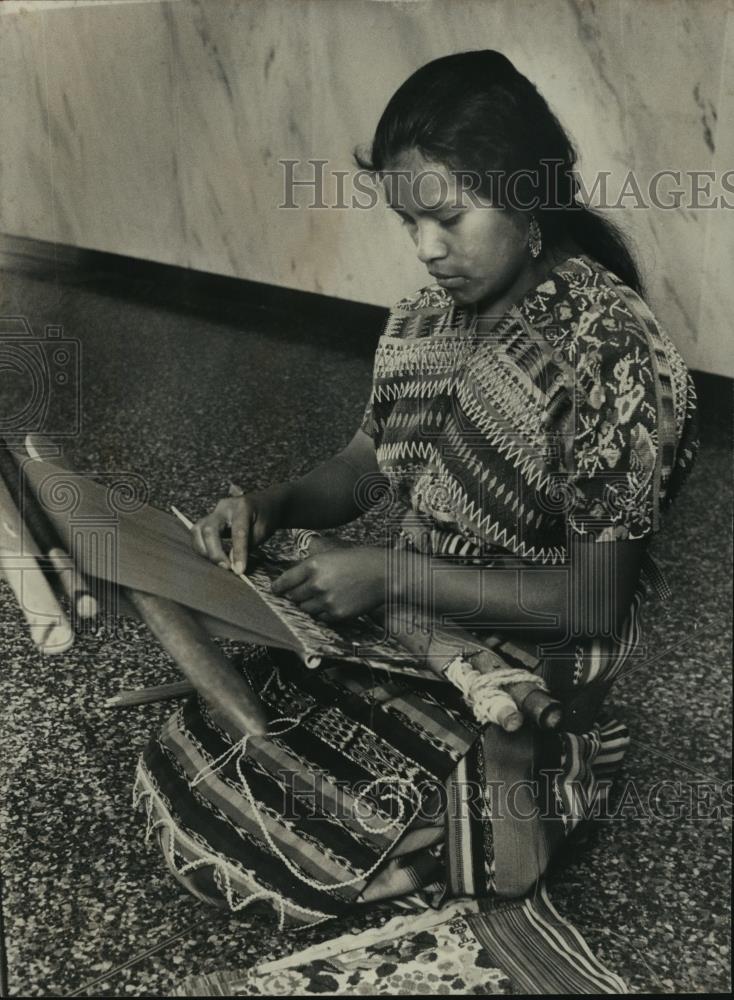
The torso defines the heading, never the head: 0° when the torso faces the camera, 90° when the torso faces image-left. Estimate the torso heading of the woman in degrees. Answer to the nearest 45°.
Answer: approximately 45°
